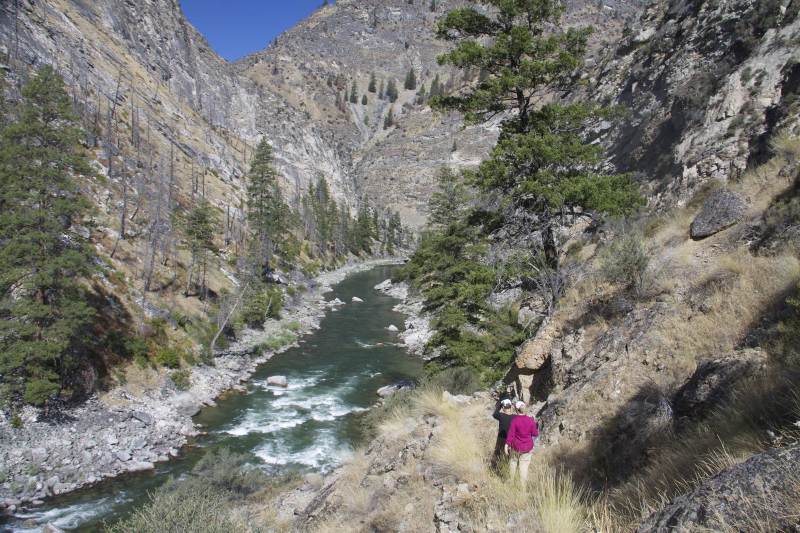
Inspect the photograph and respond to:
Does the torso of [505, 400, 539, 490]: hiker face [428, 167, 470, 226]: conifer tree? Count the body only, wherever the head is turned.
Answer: yes

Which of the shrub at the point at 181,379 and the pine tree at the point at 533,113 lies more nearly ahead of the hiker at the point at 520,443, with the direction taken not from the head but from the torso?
the pine tree

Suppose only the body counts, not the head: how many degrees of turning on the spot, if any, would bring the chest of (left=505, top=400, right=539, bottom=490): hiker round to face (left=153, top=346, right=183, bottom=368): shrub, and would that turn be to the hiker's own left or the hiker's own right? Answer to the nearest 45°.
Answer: approximately 45° to the hiker's own left

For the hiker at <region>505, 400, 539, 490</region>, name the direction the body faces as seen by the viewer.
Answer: away from the camera

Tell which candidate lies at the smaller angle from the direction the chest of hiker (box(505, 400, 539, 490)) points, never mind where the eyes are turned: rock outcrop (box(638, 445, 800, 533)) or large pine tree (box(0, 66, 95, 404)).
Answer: the large pine tree

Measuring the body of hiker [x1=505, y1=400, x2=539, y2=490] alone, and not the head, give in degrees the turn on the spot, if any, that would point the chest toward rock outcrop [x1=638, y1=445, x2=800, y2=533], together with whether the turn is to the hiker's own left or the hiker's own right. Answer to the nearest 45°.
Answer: approximately 135° to the hiker's own right

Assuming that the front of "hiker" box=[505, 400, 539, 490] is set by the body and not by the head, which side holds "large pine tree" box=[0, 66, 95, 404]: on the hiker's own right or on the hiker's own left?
on the hiker's own left
